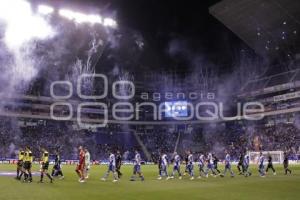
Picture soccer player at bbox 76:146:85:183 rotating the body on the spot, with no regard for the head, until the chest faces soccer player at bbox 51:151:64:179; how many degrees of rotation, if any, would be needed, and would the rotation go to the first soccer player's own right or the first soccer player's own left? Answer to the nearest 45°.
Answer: approximately 45° to the first soccer player's own right

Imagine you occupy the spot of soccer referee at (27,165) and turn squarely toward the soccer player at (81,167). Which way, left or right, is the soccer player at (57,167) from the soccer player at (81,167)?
left
